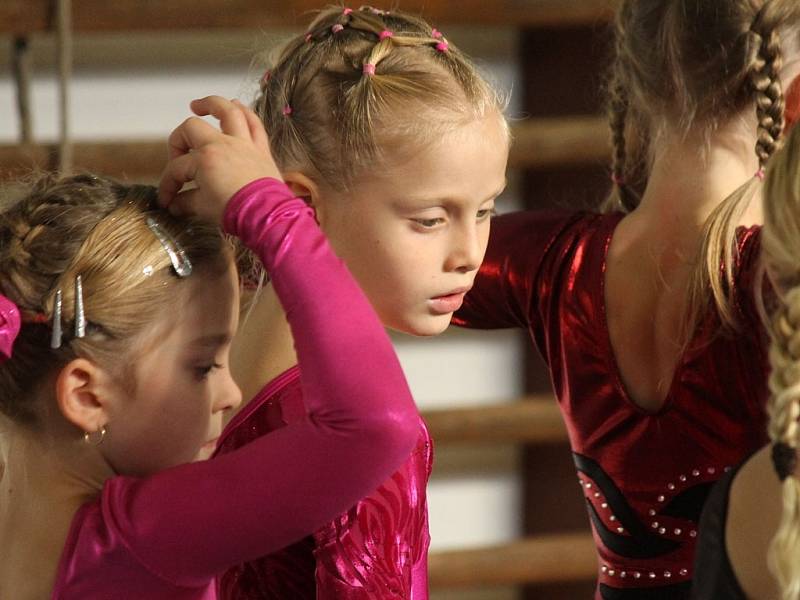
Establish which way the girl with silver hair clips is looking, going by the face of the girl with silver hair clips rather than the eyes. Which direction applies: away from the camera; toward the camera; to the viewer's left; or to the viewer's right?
to the viewer's right

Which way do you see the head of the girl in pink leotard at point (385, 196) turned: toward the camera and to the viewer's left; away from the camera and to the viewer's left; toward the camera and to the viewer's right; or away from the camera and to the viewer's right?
toward the camera and to the viewer's right

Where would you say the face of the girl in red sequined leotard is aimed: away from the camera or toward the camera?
away from the camera

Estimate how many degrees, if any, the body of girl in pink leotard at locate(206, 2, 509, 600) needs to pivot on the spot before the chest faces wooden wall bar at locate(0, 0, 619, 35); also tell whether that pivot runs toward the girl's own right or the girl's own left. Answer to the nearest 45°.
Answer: approximately 135° to the girl's own left

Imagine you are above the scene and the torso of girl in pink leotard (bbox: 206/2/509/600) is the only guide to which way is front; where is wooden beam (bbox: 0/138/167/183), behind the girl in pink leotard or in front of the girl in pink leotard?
behind

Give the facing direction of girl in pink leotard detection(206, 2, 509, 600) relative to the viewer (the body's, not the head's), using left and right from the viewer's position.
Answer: facing the viewer and to the right of the viewer
